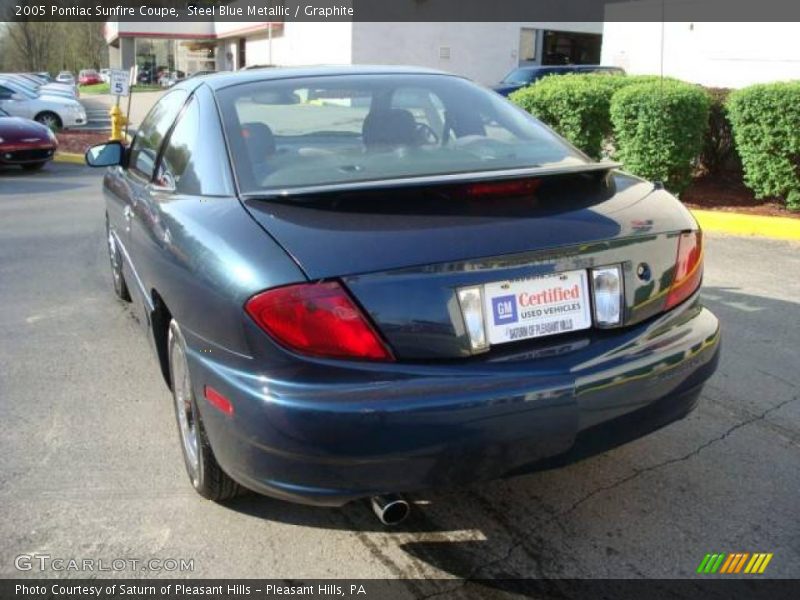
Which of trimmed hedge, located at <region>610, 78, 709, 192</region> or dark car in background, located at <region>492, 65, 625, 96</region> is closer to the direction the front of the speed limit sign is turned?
the trimmed hedge

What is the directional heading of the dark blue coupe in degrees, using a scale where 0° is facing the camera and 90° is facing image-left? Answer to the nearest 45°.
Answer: approximately 135°

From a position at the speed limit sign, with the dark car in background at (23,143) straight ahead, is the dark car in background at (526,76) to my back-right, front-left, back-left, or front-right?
back-left

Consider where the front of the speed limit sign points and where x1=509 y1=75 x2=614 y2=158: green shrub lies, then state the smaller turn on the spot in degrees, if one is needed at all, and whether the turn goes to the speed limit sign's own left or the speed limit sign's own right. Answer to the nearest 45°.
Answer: approximately 45° to the speed limit sign's own left

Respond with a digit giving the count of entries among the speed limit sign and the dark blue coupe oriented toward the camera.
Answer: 1

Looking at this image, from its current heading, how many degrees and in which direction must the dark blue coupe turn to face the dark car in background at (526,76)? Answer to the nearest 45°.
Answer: approximately 45° to its right

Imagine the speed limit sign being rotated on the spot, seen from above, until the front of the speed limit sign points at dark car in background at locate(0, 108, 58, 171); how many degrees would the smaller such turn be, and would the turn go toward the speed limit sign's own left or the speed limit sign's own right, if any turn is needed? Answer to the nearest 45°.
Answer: approximately 45° to the speed limit sign's own right

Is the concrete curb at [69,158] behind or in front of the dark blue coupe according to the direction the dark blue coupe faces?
in front

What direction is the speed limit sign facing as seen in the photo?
toward the camera

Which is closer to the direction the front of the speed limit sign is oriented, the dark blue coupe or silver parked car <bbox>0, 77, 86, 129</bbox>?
the dark blue coupe
